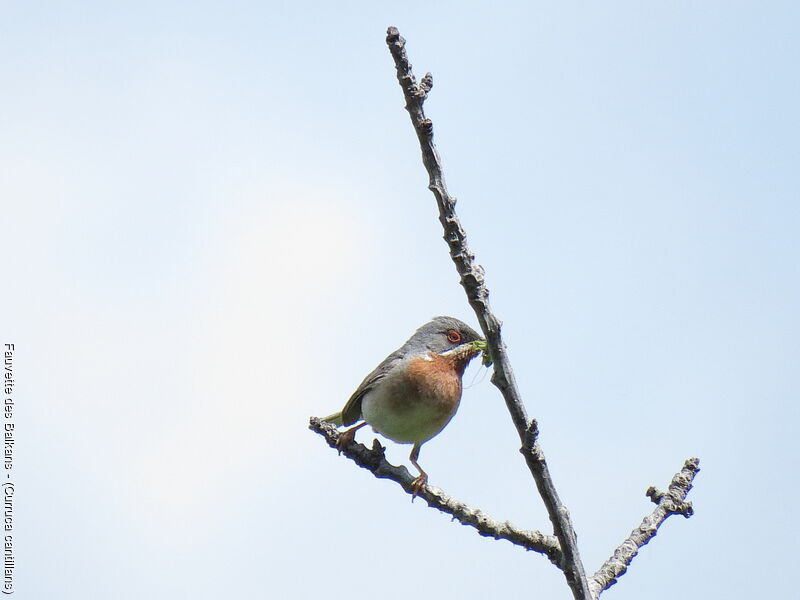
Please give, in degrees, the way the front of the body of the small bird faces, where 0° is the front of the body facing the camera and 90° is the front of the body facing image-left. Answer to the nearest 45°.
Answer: approximately 315°

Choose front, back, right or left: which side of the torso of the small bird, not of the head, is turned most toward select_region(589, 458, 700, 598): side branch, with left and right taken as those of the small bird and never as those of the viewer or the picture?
front
